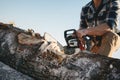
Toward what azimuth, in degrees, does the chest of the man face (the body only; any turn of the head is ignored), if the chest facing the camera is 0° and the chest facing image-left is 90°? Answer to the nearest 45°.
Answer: approximately 45°

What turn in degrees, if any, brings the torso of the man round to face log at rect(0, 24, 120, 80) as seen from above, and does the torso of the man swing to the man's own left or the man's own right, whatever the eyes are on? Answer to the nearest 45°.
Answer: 0° — they already face it
